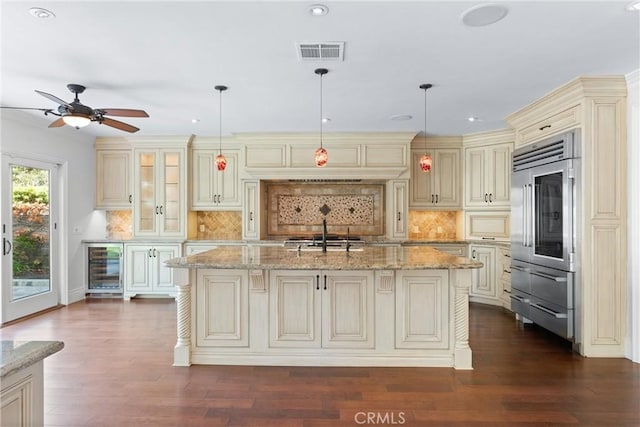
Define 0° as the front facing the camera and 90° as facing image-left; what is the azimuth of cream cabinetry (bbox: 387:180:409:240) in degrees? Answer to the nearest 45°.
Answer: approximately 0°

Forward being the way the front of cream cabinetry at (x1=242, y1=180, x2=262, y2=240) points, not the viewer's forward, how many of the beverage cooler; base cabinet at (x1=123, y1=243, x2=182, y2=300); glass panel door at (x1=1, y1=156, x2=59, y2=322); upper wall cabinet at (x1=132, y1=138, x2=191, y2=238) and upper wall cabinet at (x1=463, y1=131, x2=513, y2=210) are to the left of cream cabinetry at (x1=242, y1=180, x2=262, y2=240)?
1

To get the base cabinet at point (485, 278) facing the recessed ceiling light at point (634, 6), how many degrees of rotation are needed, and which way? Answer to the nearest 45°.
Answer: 0° — it already faces it

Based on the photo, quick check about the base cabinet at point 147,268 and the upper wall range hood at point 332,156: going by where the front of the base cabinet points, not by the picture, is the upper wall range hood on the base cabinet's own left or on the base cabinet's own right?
on the base cabinet's own left

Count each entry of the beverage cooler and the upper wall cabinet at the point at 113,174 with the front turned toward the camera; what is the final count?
2

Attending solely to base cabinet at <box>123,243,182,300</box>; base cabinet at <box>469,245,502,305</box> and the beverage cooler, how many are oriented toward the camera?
3

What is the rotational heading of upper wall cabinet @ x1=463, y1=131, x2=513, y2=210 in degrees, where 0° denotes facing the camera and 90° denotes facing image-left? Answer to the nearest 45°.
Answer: approximately 0°

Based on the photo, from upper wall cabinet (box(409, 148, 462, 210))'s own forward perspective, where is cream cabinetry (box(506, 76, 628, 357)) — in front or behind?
in front

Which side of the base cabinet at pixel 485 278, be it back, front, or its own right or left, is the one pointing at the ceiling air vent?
front
